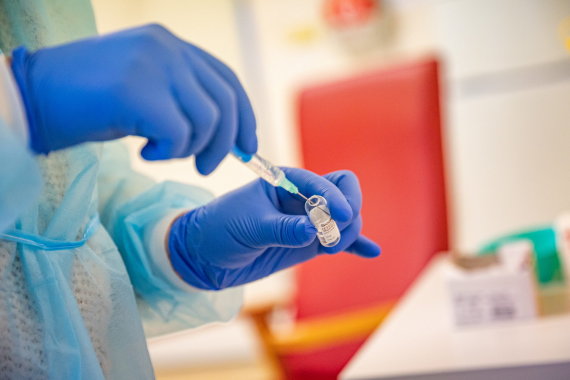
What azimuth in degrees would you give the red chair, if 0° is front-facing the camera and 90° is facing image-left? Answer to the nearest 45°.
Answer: approximately 45°

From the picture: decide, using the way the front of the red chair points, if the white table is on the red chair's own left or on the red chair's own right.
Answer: on the red chair's own left
